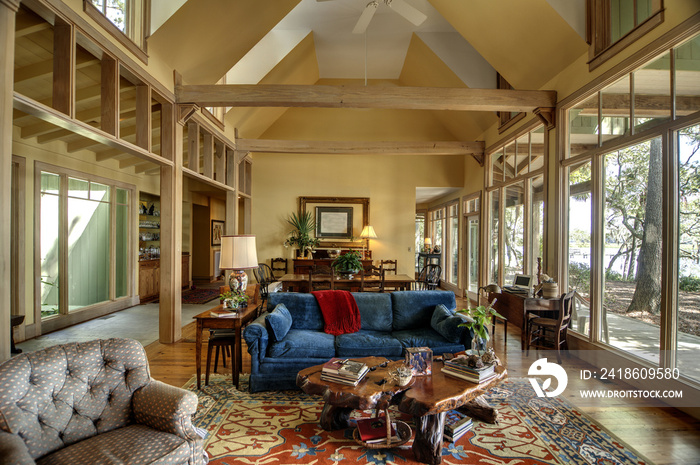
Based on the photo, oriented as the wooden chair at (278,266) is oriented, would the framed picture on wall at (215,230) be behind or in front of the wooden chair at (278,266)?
behind

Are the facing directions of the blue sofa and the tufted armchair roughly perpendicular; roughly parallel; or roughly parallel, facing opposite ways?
roughly perpendicular

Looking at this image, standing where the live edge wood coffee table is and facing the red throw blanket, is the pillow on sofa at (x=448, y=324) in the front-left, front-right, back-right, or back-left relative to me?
front-right

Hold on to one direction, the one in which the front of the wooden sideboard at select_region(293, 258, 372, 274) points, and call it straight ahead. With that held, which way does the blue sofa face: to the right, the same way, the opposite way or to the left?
the same way

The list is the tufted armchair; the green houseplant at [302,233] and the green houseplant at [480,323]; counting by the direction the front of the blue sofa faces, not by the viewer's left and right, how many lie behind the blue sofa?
1

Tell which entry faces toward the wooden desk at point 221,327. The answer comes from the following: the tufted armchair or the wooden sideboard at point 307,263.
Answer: the wooden sideboard

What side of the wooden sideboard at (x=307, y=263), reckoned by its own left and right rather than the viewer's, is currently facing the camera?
front

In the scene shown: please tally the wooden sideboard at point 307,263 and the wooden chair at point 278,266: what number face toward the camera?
2

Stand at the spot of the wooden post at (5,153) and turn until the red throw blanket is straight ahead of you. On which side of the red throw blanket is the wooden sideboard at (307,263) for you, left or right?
left

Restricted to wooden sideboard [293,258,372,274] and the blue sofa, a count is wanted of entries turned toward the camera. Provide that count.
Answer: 2

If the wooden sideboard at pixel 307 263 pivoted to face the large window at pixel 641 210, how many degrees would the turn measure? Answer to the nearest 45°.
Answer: approximately 45° to its left

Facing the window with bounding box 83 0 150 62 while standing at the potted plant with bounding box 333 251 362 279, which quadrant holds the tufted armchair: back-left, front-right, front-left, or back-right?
front-left

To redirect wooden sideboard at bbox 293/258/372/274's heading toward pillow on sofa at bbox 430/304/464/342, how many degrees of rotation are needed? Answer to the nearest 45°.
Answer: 0° — it already faces it

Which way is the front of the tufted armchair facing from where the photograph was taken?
facing the viewer and to the right of the viewer

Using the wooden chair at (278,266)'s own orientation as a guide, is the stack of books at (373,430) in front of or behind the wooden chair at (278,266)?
in front

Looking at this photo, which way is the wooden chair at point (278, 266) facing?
toward the camera

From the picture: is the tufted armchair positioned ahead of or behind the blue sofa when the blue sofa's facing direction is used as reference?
ahead

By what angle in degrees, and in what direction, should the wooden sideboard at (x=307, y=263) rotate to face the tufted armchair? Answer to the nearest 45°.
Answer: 0° — it already faces it
